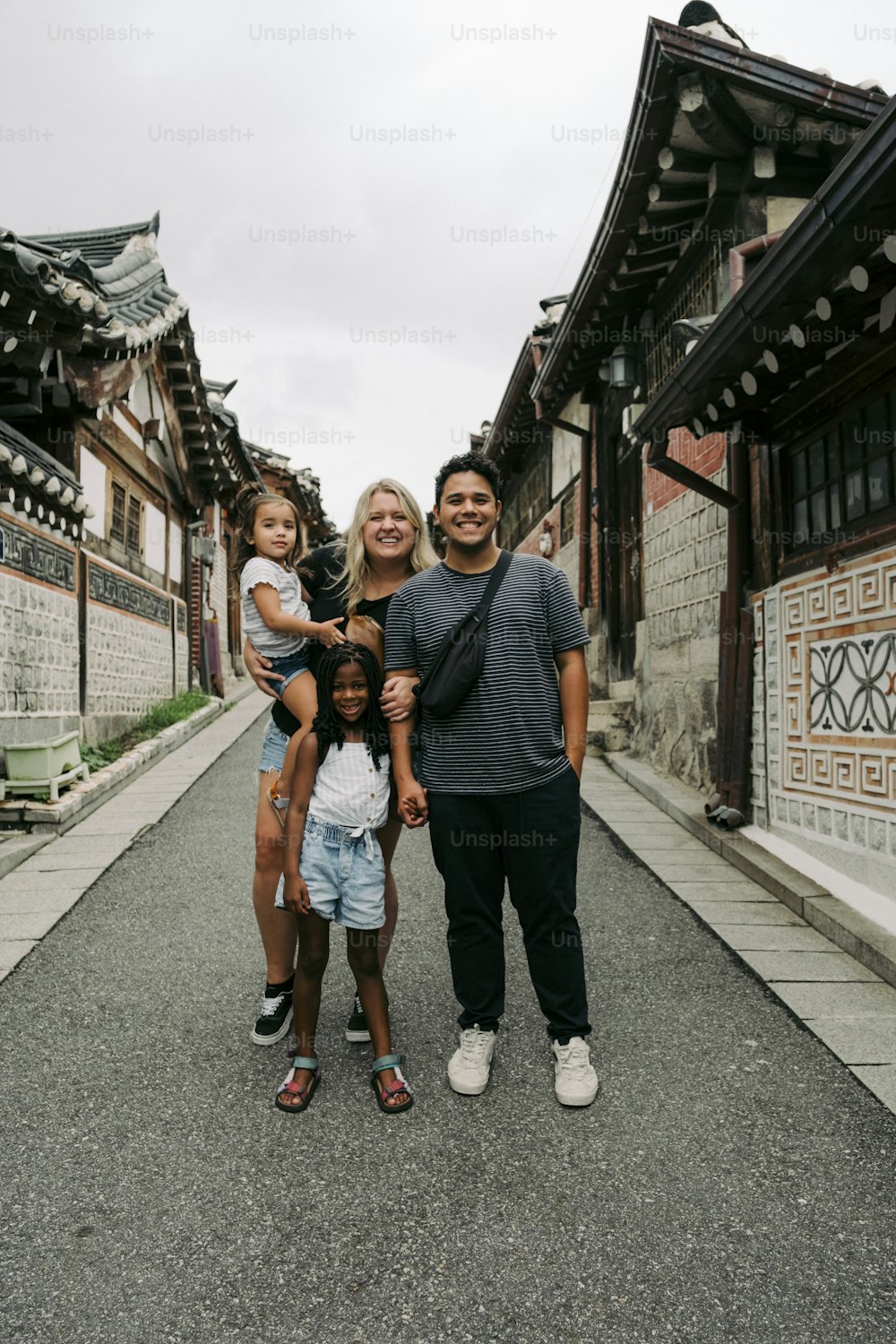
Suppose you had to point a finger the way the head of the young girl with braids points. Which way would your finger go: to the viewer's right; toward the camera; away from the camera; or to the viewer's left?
toward the camera

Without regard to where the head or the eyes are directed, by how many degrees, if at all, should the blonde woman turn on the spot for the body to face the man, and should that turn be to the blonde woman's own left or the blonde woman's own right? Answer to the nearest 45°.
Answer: approximately 45° to the blonde woman's own left

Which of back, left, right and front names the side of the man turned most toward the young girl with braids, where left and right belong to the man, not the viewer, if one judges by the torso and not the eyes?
right

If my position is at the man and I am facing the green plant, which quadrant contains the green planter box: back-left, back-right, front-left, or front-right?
front-left

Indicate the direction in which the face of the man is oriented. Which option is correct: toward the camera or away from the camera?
toward the camera

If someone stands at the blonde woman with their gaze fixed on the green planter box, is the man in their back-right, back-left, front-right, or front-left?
back-right

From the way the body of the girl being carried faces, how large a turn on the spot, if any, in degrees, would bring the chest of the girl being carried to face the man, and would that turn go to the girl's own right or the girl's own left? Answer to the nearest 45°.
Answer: approximately 45° to the girl's own left

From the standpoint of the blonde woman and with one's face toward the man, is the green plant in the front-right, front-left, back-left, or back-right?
back-left

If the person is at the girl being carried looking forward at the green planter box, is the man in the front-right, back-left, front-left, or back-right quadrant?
back-right

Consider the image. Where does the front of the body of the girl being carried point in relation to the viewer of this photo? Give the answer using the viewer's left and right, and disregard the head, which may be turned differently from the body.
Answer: facing the viewer and to the right of the viewer

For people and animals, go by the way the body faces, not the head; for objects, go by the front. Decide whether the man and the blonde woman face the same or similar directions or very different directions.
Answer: same or similar directions

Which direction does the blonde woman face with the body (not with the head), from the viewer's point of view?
toward the camera

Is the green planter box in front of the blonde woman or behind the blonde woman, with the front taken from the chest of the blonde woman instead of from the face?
behind

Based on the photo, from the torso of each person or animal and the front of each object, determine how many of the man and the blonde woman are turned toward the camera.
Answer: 2

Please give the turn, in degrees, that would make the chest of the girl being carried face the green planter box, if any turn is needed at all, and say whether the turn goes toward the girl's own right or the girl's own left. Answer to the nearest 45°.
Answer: approximately 180°

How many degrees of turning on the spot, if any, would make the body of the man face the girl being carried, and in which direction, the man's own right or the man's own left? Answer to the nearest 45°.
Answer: approximately 90° to the man's own right

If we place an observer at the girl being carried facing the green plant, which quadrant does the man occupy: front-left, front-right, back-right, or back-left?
back-right
